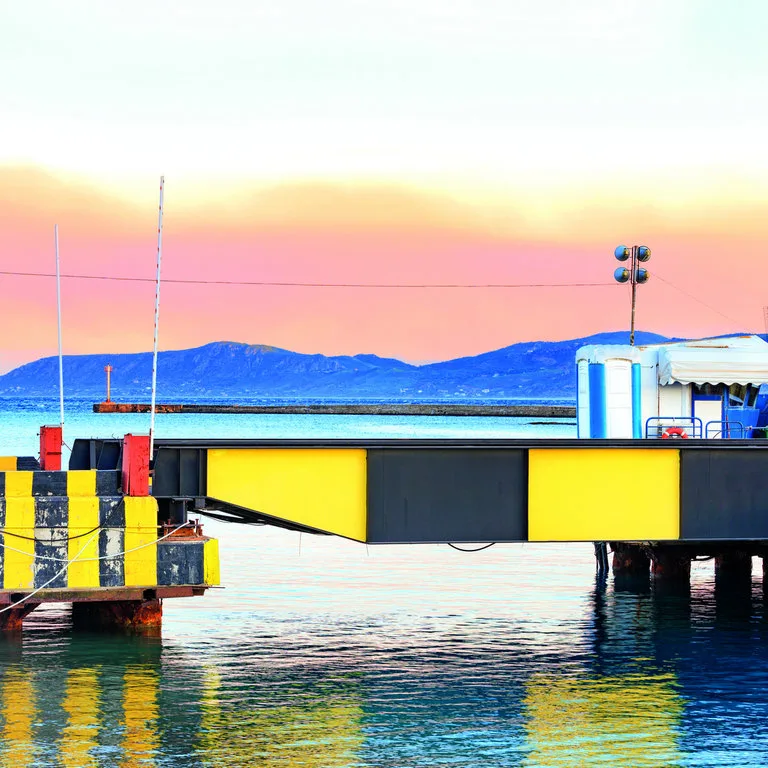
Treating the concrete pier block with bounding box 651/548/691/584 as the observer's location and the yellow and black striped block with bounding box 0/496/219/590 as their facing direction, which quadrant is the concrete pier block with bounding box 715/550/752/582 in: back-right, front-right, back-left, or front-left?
back-left

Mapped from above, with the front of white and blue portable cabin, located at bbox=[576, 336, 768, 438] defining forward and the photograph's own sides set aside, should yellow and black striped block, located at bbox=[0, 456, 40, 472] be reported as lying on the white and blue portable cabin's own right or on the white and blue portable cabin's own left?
on the white and blue portable cabin's own right

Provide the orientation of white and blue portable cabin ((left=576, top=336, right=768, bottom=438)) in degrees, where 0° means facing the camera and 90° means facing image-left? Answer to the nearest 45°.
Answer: approximately 0°

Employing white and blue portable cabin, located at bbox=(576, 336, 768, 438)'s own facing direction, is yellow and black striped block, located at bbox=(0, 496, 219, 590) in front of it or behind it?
in front

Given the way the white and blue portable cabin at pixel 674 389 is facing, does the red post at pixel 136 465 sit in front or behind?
in front
